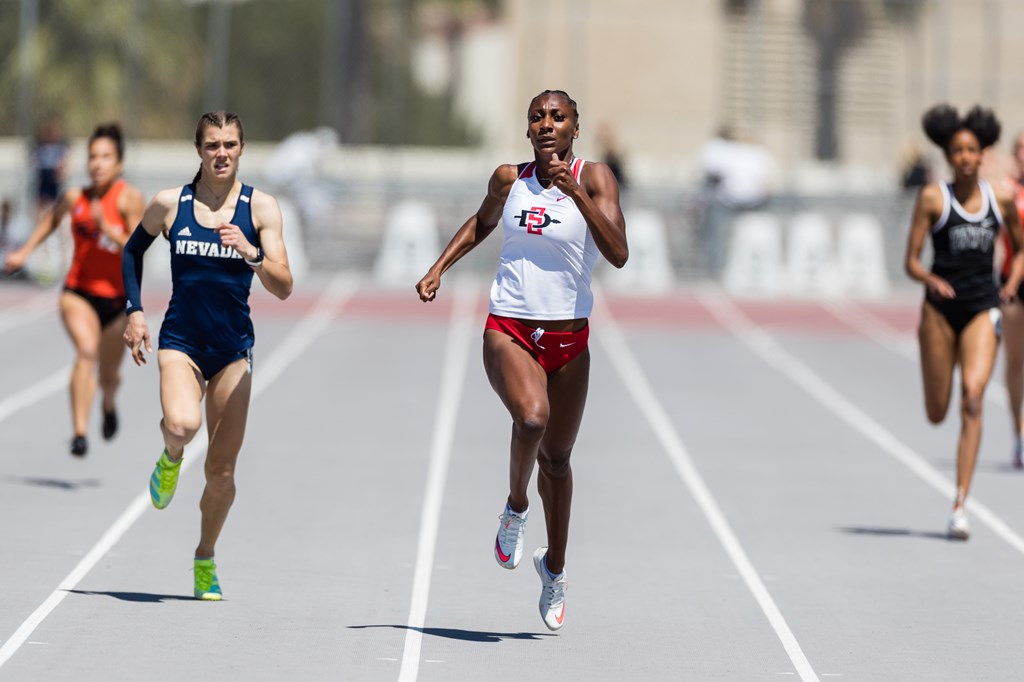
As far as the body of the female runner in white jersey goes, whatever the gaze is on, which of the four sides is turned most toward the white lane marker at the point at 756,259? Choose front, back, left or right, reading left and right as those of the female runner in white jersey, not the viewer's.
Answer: back

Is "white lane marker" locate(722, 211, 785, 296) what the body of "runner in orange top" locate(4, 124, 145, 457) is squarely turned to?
no

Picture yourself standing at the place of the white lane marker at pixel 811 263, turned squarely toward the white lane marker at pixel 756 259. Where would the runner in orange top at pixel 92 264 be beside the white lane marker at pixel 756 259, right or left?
left

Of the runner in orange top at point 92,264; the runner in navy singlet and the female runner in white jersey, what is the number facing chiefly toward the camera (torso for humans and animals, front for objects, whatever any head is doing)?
3

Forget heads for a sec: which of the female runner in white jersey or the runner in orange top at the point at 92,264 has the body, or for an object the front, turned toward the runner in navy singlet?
the runner in orange top

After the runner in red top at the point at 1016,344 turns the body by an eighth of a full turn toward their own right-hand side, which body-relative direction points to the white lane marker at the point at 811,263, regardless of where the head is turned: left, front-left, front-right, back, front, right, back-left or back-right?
back-right

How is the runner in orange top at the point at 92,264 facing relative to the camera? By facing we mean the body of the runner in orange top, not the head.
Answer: toward the camera

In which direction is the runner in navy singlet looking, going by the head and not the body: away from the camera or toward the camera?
toward the camera

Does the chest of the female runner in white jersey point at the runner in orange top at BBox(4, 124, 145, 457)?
no

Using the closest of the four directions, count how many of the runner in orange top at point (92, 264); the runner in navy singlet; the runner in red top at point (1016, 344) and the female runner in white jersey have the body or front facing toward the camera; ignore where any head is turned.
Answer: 4

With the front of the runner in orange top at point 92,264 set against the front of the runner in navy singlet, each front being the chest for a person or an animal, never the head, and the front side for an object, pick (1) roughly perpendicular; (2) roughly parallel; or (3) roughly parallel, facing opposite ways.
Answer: roughly parallel

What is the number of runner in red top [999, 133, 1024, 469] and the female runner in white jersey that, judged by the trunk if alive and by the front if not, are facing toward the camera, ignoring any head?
2

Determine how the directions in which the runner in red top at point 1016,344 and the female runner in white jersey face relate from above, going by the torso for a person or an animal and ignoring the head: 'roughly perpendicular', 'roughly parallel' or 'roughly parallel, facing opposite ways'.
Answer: roughly parallel

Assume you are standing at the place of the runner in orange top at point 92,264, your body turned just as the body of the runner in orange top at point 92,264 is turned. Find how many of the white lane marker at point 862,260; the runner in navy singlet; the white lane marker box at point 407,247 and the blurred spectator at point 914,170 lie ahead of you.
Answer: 1

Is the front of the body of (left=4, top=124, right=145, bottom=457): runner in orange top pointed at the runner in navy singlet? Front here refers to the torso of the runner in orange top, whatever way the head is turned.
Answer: yes

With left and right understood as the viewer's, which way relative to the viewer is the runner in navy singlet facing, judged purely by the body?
facing the viewer

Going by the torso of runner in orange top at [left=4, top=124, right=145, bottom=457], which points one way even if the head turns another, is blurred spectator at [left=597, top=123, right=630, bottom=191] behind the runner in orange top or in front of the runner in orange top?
behind
